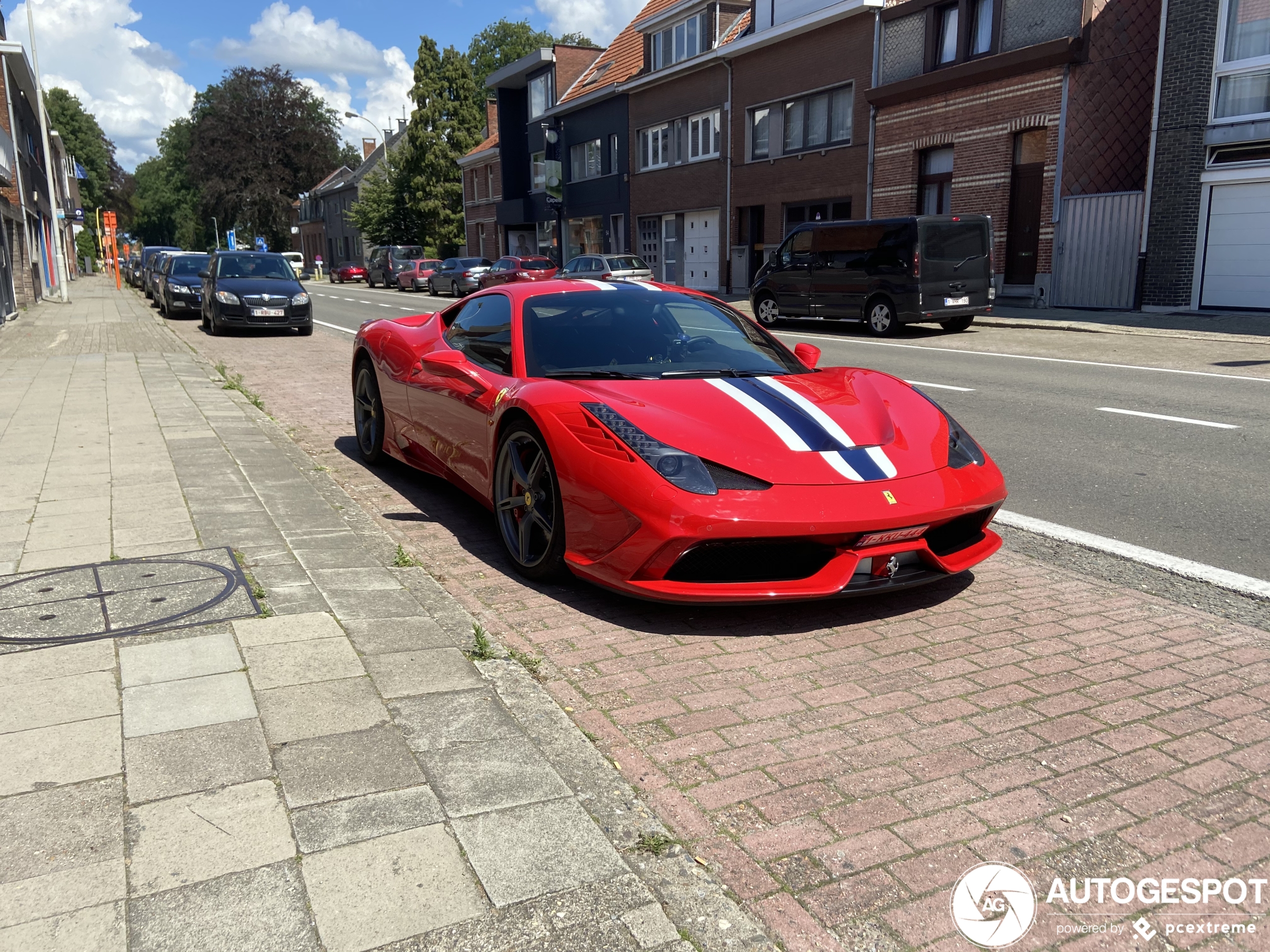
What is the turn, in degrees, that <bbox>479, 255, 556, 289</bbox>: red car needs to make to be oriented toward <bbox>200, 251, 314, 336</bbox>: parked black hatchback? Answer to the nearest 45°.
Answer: approximately 135° to its left

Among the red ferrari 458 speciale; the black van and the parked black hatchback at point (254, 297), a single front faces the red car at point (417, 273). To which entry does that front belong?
the black van

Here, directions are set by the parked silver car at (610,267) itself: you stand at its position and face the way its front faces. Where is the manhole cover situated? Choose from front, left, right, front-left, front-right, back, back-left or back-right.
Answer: back-left

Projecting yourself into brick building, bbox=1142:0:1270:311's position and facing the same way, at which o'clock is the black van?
The black van is roughly at 12 o'clock from the brick building.

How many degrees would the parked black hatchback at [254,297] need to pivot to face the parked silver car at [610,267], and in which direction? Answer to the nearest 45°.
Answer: approximately 135° to its left

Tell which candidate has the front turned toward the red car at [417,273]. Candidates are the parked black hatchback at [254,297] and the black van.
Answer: the black van

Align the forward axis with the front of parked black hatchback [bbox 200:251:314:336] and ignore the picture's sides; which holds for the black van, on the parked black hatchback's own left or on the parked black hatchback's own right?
on the parked black hatchback's own left

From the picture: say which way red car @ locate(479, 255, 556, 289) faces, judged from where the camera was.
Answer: facing away from the viewer and to the left of the viewer

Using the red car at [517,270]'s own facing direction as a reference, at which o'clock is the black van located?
The black van is roughly at 7 o'clock from the red car.

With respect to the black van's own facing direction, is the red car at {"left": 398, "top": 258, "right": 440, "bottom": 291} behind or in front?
in front
